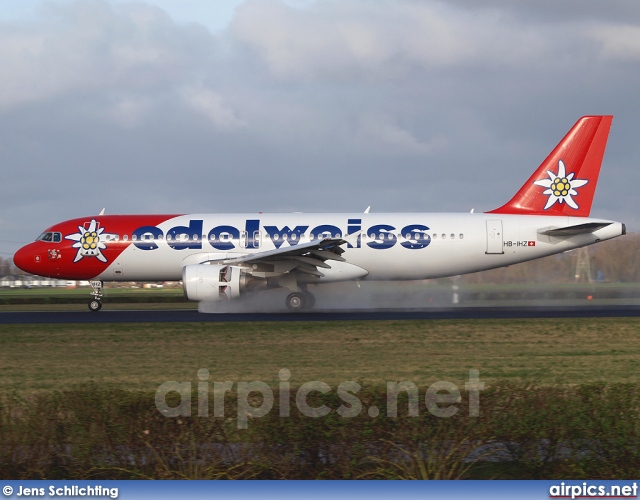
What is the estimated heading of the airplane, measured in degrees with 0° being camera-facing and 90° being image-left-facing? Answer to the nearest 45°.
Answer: approximately 90°
